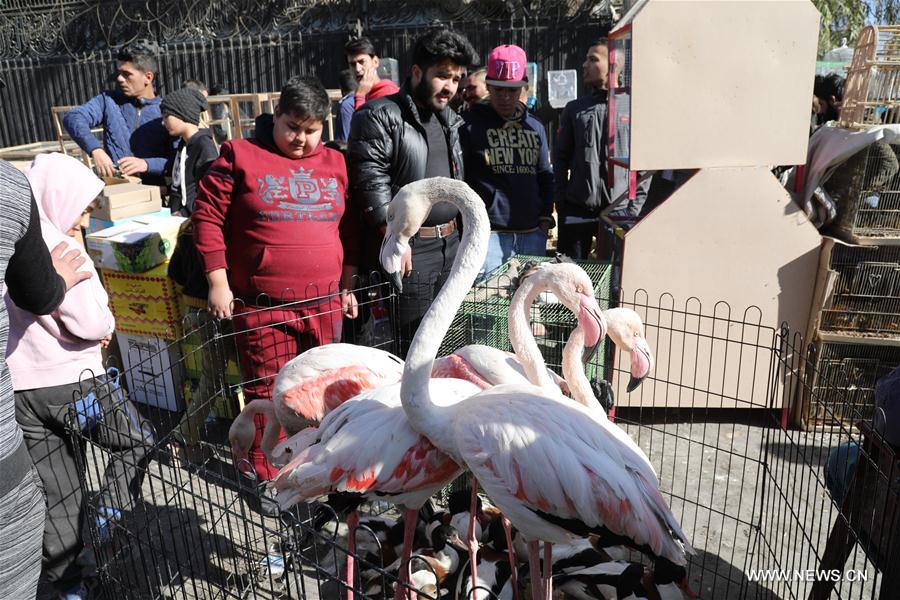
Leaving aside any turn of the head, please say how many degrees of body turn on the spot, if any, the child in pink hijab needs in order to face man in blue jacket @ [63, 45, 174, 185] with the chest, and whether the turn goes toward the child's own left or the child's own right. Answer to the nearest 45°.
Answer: approximately 90° to the child's own left

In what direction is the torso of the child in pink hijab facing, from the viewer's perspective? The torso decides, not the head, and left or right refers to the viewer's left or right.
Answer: facing to the right of the viewer

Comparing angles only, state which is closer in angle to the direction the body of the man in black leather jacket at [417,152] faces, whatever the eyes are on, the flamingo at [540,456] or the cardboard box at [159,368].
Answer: the flamingo

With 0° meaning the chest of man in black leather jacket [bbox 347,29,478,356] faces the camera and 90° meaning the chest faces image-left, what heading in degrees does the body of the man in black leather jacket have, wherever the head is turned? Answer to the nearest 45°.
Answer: approximately 315°

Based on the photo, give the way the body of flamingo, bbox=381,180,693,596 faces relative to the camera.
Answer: to the viewer's left

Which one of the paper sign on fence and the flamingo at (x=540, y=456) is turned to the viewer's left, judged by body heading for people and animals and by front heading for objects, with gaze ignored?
the flamingo
